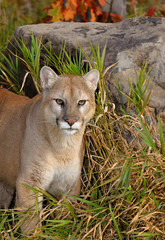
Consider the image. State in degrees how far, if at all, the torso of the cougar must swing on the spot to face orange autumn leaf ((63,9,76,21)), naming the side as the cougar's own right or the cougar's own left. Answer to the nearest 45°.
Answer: approximately 135° to the cougar's own left

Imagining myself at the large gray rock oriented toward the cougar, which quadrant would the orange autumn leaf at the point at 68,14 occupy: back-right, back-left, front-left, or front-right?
back-right

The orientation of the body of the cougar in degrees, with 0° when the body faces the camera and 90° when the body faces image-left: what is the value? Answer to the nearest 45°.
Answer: approximately 315°
